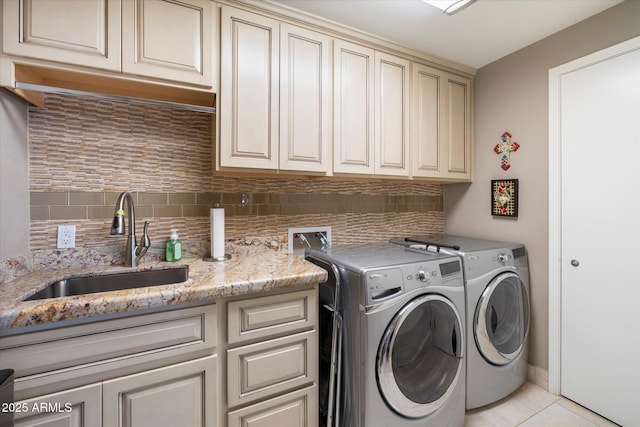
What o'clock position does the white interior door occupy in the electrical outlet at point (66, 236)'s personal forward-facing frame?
The white interior door is roughly at 10 o'clock from the electrical outlet.

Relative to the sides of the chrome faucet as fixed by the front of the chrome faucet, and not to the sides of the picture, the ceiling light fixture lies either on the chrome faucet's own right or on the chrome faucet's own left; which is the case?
on the chrome faucet's own left

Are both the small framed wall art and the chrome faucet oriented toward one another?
no

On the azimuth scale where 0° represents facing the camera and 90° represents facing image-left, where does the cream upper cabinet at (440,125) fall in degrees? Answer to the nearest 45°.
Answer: approximately 315°

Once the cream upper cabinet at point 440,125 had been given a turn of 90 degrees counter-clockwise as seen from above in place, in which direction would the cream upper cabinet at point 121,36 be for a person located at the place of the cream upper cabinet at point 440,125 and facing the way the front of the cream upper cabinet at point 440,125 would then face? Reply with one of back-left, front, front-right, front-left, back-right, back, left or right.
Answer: back

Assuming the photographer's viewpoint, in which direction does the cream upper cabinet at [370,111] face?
facing the viewer and to the right of the viewer

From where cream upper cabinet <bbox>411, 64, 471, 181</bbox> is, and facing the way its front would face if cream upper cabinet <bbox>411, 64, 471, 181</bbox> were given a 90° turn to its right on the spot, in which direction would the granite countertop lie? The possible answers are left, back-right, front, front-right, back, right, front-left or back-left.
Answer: front

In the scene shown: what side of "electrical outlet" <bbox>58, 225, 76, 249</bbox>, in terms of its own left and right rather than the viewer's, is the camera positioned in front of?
front

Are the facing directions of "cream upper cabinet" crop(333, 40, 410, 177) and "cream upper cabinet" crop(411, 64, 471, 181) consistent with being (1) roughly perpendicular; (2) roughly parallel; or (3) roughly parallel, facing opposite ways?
roughly parallel

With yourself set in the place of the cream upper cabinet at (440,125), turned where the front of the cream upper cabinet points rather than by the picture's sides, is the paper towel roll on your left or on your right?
on your right

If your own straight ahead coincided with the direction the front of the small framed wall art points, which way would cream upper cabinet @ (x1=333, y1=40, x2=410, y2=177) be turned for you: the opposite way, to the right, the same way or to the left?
to the left

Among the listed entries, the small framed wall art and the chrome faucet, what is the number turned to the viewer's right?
0

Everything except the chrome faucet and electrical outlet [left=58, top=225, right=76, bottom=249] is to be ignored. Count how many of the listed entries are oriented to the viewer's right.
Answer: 0

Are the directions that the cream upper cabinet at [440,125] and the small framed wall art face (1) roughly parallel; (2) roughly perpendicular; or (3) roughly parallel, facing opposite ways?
roughly perpendicular

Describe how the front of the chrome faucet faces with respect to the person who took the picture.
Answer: facing the viewer and to the left of the viewer

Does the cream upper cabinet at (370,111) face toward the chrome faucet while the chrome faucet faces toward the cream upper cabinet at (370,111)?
no

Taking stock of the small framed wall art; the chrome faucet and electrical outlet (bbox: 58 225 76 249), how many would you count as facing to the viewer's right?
0

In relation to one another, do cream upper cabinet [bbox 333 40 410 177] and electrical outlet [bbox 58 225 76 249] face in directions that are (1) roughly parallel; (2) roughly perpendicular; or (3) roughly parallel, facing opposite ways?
roughly parallel

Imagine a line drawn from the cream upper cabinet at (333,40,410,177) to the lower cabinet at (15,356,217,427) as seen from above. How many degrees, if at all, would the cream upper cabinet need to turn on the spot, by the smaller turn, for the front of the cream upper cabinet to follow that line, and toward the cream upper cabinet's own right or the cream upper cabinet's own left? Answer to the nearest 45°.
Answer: approximately 90° to the cream upper cabinet's own right
